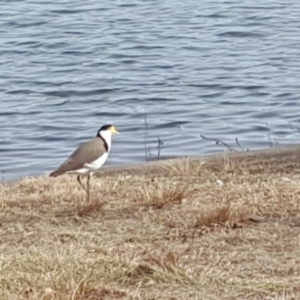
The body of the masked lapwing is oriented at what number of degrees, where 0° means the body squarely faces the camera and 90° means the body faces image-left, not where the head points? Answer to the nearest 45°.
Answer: approximately 270°
